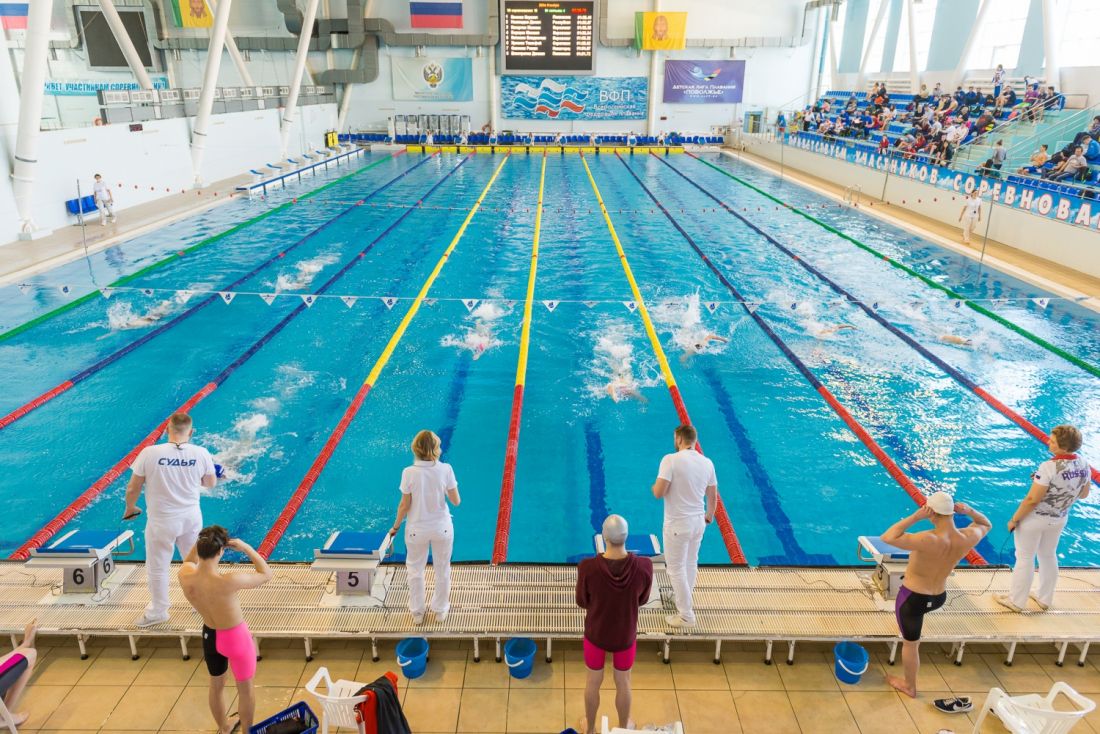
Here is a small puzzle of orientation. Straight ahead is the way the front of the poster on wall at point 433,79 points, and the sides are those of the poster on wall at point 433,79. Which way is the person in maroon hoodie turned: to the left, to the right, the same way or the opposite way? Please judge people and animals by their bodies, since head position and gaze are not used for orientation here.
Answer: the opposite way

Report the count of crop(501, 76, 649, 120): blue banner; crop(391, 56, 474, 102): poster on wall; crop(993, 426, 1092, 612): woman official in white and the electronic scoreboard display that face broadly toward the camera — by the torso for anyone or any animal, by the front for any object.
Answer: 3

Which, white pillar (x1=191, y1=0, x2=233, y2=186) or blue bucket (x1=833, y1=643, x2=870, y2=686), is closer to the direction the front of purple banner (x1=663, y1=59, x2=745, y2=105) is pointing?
the blue bucket

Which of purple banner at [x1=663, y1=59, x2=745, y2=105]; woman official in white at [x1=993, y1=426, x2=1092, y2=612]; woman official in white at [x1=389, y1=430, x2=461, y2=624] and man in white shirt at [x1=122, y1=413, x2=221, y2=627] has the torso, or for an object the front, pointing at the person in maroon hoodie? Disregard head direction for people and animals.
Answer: the purple banner

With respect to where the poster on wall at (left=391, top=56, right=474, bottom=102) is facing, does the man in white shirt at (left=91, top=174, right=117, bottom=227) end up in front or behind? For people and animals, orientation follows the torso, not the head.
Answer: in front

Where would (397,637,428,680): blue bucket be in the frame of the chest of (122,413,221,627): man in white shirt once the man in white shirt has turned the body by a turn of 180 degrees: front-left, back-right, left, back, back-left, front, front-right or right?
front-left

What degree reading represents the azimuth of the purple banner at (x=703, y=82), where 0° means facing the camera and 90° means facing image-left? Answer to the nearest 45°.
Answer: approximately 0°

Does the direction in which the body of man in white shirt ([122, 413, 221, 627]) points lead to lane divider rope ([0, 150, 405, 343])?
yes

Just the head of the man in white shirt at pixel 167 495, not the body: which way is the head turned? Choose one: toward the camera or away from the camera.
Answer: away from the camera

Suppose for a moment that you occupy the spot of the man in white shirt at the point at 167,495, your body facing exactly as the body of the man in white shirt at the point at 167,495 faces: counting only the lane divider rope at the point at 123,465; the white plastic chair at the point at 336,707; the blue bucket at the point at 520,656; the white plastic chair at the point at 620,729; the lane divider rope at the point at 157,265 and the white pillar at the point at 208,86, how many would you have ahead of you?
3

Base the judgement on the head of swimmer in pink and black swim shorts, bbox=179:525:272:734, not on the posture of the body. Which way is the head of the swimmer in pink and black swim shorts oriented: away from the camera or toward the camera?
away from the camera

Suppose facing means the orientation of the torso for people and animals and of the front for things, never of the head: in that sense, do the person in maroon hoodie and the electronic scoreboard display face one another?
yes

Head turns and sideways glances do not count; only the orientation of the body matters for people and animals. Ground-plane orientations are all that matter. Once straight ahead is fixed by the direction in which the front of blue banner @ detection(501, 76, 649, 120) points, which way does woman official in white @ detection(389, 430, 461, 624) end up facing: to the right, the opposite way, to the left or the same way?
the opposite way

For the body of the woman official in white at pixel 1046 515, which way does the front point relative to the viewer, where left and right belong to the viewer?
facing away from the viewer and to the left of the viewer
